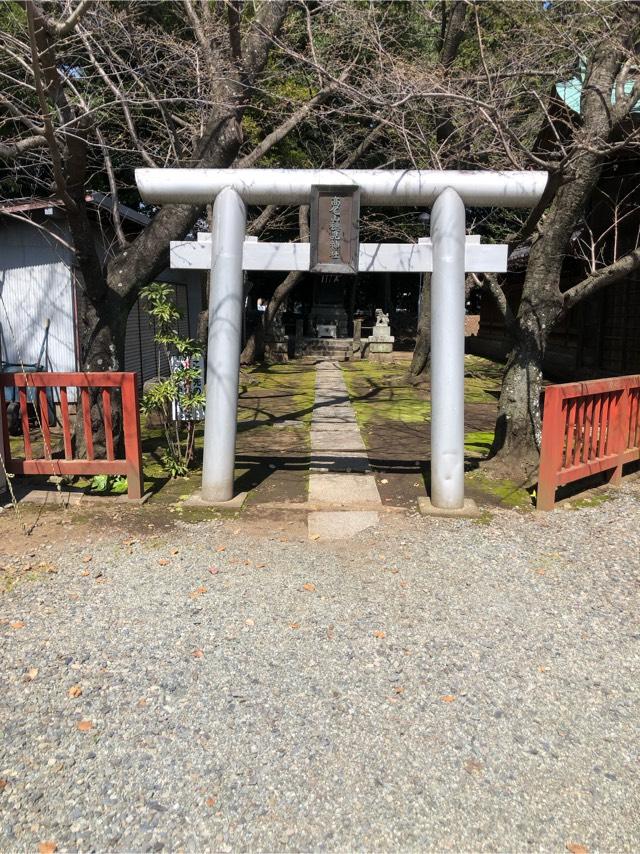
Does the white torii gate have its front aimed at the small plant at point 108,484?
no

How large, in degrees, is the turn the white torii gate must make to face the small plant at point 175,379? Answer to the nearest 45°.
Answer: approximately 90° to its right

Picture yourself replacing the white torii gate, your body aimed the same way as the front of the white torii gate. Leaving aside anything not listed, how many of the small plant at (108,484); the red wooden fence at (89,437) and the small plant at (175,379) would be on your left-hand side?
0

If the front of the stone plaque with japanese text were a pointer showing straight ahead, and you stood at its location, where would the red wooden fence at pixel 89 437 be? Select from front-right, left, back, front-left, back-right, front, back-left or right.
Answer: right

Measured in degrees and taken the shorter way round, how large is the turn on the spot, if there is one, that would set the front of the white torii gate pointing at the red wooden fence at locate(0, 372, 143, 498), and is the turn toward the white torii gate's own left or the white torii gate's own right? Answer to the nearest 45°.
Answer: approximately 90° to the white torii gate's own right

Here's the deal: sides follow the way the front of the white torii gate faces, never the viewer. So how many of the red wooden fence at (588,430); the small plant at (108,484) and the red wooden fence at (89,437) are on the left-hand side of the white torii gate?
1

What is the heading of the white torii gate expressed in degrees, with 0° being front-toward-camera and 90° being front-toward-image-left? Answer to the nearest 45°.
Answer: approximately 0°

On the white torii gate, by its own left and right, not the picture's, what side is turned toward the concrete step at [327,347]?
back

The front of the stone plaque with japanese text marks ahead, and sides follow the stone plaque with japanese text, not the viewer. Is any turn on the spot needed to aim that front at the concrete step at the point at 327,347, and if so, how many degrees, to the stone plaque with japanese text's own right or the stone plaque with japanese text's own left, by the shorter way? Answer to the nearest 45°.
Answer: approximately 180°

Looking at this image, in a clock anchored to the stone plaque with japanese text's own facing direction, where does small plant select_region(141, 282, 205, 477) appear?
The small plant is roughly at 4 o'clock from the stone plaque with japanese text.

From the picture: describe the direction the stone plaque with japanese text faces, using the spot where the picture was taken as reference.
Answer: facing the viewer
